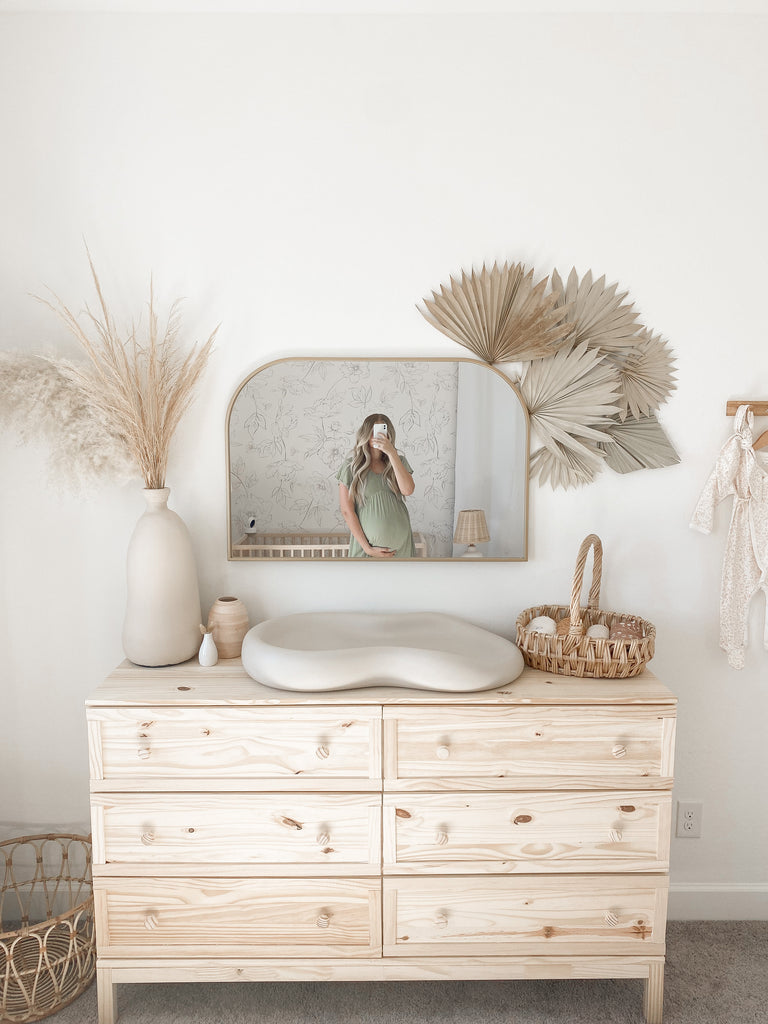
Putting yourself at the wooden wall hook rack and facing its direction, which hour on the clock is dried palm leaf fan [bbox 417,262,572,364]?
The dried palm leaf fan is roughly at 2 o'clock from the wooden wall hook rack.

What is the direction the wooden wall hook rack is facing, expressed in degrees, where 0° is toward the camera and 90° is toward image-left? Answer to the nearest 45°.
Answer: approximately 0°

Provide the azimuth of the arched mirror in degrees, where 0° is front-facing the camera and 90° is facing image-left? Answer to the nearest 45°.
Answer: approximately 0°

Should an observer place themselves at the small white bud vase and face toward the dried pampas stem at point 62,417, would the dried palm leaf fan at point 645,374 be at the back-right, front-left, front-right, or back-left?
back-right

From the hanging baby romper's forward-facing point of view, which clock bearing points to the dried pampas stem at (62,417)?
The dried pampas stem is roughly at 2 o'clock from the hanging baby romper.

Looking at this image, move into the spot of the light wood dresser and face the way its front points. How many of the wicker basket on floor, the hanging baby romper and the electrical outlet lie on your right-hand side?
1
